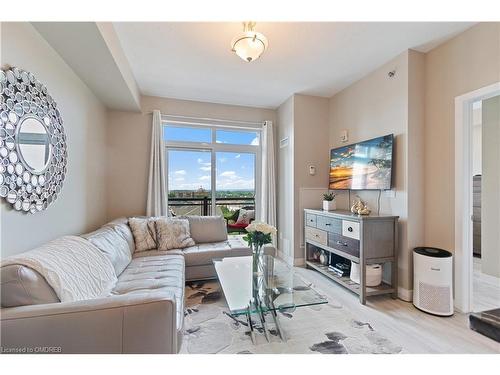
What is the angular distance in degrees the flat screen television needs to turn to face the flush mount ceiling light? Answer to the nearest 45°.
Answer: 0° — it already faces it

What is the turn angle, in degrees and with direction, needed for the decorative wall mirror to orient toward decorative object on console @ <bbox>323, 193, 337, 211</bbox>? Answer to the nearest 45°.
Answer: approximately 45° to its left

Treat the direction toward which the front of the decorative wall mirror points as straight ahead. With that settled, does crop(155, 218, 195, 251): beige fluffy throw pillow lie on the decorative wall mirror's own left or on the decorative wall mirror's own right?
on the decorative wall mirror's own left

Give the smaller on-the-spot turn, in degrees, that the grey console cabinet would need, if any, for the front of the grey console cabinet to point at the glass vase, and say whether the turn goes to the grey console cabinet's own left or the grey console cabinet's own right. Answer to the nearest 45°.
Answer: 0° — it already faces it

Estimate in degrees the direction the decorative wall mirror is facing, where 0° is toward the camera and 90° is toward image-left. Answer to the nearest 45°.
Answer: approximately 315°

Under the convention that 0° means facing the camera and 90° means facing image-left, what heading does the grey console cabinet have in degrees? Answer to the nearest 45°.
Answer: approximately 45°

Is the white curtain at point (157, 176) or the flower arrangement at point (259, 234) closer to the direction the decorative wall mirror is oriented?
the flower arrangement

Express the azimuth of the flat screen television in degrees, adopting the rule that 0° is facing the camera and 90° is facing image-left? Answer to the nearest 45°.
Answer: approximately 45°

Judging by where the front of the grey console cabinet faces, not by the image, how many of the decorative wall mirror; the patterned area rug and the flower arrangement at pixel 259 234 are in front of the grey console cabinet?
3

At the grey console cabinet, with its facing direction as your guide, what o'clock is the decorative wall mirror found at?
The decorative wall mirror is roughly at 12 o'clock from the grey console cabinet.

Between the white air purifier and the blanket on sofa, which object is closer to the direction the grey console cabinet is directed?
the blanket on sofa
